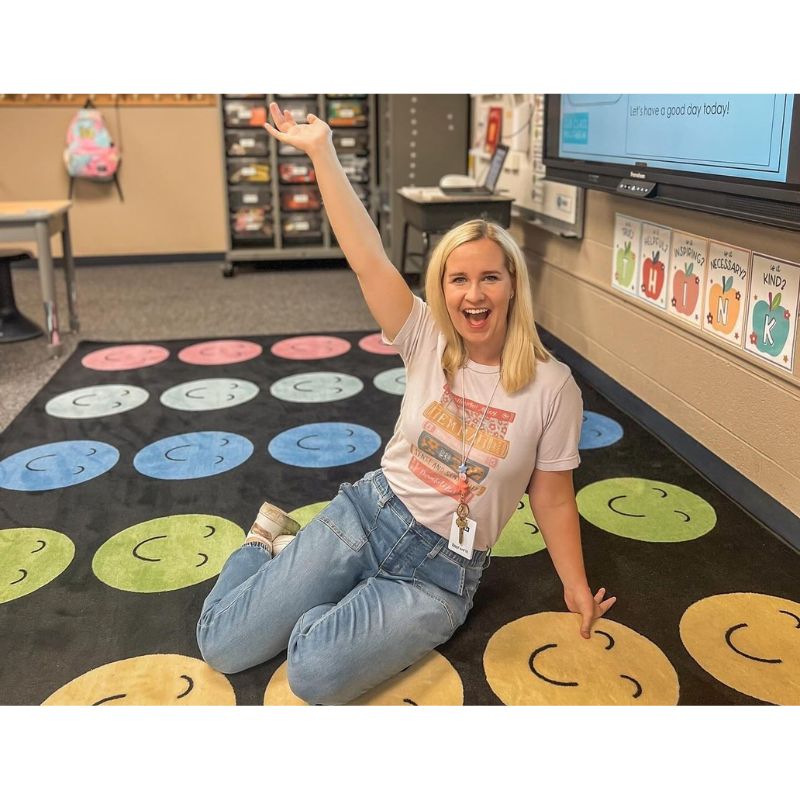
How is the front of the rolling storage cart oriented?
toward the camera

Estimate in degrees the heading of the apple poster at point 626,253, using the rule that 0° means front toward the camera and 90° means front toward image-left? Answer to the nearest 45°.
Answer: approximately 45°

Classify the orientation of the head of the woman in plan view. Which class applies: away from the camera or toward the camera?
toward the camera

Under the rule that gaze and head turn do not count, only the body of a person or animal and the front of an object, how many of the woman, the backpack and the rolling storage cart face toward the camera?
3

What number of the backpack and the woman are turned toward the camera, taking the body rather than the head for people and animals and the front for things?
2

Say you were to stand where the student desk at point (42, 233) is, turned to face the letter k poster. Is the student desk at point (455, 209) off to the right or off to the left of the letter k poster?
left

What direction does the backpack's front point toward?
toward the camera

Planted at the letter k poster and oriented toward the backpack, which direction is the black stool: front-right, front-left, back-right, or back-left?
front-left

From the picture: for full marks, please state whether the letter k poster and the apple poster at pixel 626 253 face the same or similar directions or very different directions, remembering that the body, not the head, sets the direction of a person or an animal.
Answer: same or similar directions

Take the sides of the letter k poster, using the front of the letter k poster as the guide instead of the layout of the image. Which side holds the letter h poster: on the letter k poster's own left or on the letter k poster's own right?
on the letter k poster's own right

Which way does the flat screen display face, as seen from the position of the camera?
facing the viewer and to the left of the viewer

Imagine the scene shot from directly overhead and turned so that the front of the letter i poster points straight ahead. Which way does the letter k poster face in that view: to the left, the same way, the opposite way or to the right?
the same way
